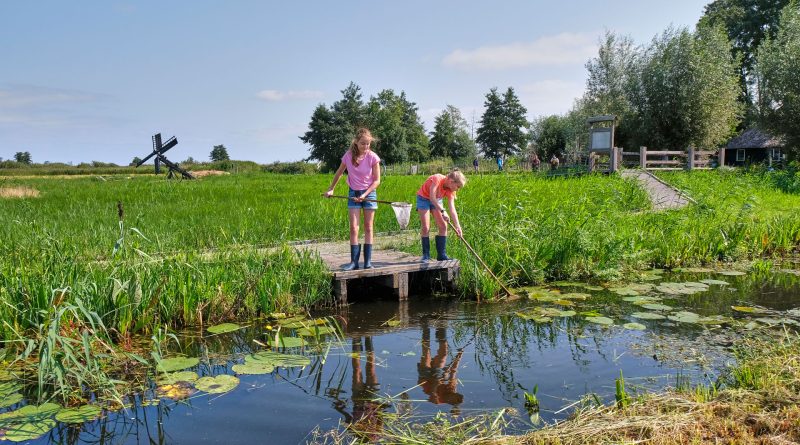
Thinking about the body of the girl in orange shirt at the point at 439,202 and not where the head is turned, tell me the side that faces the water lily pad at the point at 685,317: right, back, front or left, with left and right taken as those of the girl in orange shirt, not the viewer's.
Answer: front

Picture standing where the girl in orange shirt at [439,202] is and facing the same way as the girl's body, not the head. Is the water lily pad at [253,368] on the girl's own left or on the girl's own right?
on the girl's own right

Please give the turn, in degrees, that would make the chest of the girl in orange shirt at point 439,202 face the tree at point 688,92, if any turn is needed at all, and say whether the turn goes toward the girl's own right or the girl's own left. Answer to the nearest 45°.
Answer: approximately 90° to the girl's own left

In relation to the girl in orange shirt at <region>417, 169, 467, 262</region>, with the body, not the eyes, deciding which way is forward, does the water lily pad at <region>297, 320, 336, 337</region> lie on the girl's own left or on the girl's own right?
on the girl's own right

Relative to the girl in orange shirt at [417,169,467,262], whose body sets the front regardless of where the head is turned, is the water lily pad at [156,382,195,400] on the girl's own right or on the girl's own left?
on the girl's own right

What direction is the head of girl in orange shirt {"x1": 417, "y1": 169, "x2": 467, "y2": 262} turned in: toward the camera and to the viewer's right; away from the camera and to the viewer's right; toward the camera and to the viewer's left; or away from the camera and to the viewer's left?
toward the camera and to the viewer's right

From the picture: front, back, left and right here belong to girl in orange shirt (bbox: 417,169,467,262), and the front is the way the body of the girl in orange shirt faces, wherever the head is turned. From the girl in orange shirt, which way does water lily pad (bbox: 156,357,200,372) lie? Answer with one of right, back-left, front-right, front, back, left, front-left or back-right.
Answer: right

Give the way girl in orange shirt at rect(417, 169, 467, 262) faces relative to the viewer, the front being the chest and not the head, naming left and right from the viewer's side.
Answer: facing the viewer and to the right of the viewer

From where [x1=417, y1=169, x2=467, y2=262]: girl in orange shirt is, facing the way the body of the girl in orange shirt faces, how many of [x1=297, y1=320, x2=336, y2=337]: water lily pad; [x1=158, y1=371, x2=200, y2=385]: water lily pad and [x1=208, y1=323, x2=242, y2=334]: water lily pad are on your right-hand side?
3

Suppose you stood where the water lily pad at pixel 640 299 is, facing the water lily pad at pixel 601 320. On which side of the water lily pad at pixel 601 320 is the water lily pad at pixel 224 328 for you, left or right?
right

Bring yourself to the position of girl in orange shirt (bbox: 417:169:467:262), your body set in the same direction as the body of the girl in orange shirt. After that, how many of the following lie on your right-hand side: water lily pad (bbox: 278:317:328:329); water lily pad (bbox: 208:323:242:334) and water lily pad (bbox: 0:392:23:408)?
3

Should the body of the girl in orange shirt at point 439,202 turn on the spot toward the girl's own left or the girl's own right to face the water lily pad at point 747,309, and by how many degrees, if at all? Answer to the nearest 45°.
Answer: approximately 45° to the girl's own left

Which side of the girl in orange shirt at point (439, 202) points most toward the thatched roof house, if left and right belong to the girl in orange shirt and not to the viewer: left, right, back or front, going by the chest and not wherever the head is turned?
left

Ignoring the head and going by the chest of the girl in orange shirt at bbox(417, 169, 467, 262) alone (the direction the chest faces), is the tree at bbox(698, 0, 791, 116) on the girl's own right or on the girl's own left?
on the girl's own left

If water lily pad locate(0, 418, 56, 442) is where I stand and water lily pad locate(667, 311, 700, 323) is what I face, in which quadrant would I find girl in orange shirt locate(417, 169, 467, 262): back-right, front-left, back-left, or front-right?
front-left

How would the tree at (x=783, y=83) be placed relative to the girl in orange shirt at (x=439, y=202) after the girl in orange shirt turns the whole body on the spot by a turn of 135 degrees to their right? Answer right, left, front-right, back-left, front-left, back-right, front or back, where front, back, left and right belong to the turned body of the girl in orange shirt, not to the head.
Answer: back-right

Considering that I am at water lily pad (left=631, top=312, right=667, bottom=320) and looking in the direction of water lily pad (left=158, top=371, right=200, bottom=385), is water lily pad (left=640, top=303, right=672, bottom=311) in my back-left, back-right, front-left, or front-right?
back-right
